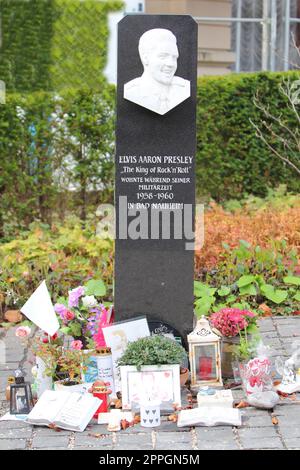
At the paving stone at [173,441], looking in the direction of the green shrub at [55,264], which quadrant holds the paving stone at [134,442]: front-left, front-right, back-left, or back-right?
front-left

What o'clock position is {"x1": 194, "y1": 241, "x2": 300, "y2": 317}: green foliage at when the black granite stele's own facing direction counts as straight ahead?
The green foliage is roughly at 7 o'clock from the black granite stele.

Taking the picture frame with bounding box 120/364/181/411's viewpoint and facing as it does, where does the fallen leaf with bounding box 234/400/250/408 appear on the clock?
The fallen leaf is roughly at 9 o'clock from the picture frame.

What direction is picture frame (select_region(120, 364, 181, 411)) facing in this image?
toward the camera

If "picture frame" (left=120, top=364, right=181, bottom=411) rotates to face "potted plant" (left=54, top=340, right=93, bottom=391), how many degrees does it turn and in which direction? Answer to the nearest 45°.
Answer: approximately 90° to its right

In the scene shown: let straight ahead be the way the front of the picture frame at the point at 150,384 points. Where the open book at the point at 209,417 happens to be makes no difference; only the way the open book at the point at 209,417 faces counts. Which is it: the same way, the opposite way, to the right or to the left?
the same way

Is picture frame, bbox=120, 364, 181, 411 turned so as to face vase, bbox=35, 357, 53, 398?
no

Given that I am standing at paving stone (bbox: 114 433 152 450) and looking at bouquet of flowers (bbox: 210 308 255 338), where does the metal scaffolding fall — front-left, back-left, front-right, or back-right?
front-left

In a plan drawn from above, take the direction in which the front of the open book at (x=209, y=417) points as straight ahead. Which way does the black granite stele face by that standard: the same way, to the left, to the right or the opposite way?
the same way
